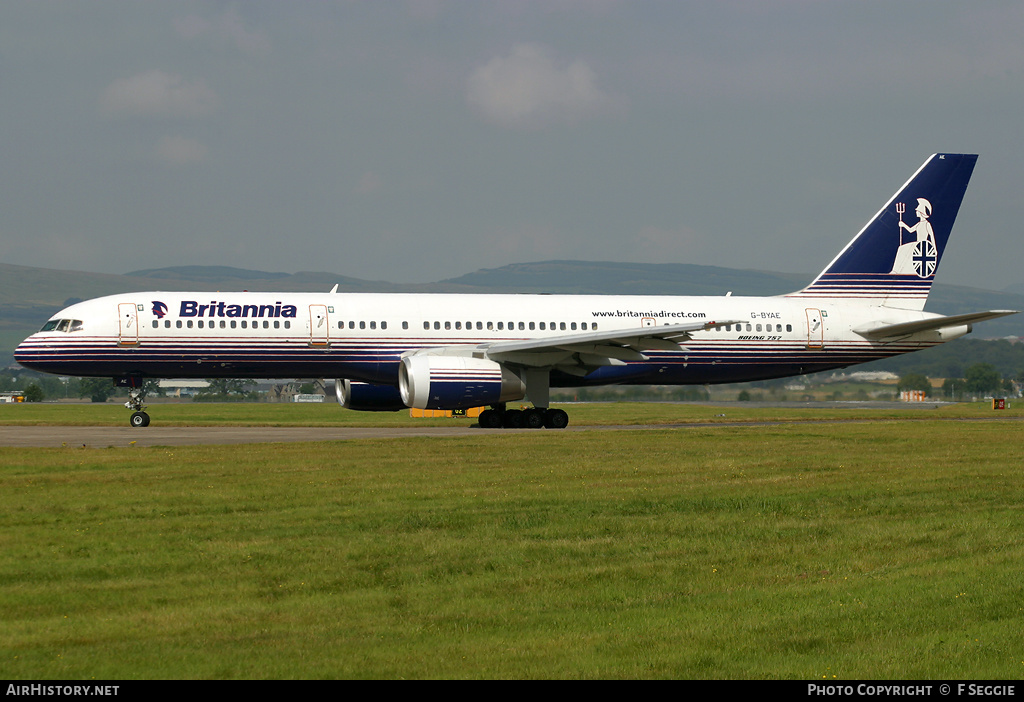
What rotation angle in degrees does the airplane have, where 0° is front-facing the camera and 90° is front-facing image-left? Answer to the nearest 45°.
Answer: approximately 90°
